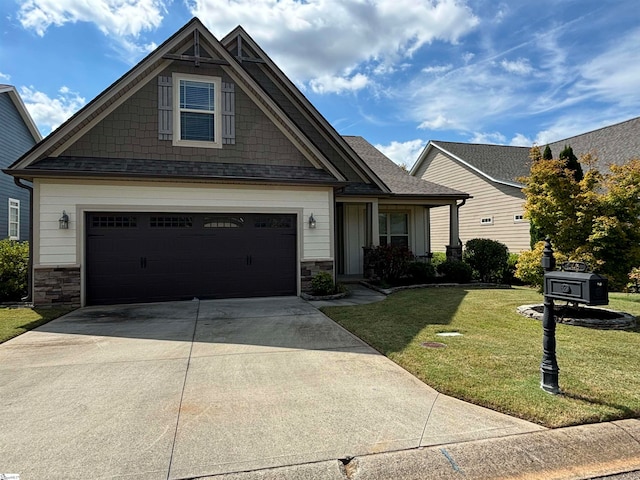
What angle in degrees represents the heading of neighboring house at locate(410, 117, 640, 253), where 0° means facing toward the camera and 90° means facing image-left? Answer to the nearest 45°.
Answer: approximately 315°

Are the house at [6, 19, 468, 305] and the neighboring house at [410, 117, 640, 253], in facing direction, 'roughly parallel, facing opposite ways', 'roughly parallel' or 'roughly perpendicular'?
roughly parallel

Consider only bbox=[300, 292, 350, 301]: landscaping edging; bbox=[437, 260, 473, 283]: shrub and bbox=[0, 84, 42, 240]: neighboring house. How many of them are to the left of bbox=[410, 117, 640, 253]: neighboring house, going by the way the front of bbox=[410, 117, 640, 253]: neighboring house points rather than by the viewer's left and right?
0

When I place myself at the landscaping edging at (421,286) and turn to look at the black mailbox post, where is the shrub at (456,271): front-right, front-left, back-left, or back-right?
back-left

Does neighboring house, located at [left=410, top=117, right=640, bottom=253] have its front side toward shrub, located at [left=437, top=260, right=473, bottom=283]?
no

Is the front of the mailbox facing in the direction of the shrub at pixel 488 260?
no

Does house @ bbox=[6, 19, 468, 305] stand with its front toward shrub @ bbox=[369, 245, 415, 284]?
no

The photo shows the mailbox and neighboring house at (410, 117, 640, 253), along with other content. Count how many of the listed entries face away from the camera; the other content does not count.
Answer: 0

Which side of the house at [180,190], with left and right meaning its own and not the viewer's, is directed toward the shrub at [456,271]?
left

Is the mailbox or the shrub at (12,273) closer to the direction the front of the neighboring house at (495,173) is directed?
the mailbox

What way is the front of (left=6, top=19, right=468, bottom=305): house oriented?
toward the camera

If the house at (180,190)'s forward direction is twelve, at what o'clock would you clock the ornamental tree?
The ornamental tree is roughly at 10 o'clock from the house.
